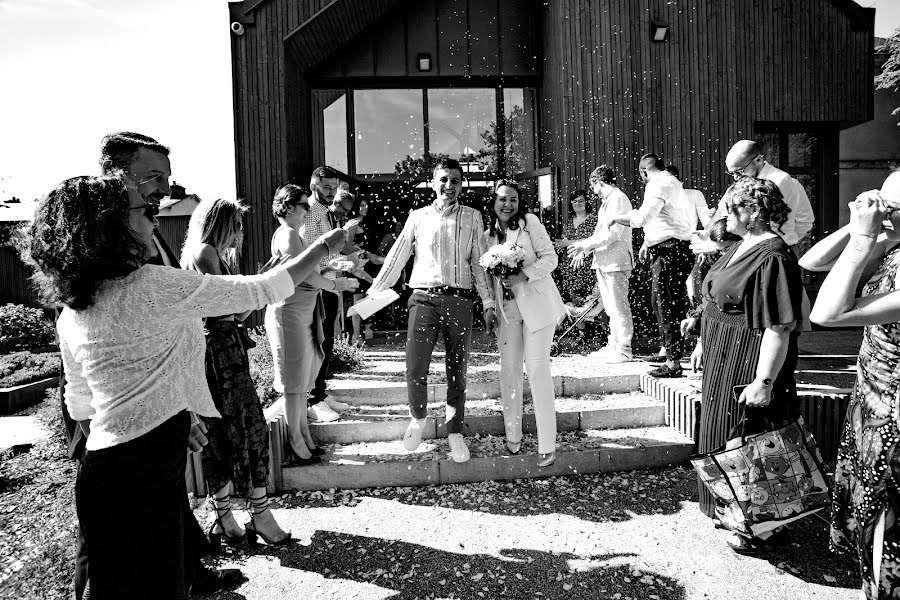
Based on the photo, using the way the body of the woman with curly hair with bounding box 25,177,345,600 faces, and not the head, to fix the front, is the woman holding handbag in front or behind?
in front

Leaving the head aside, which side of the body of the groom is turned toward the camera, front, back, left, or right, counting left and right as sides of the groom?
front

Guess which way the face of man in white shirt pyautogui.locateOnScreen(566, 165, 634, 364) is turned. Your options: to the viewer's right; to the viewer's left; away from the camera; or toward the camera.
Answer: to the viewer's left

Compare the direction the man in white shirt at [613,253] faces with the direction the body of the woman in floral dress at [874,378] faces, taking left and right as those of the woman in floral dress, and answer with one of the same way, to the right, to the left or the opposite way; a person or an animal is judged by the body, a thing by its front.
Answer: the same way

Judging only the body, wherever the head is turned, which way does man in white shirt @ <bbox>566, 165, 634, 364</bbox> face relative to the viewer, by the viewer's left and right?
facing to the left of the viewer

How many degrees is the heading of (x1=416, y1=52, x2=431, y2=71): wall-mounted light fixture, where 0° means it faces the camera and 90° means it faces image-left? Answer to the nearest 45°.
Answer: approximately 0°

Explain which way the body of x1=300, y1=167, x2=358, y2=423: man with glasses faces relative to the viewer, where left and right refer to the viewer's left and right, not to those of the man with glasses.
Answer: facing to the right of the viewer

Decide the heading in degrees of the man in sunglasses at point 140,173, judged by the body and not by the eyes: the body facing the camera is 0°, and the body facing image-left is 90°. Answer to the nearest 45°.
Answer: approximately 270°

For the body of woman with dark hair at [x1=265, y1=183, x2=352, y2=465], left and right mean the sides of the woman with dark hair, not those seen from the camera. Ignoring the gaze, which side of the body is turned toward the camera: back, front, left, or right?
right

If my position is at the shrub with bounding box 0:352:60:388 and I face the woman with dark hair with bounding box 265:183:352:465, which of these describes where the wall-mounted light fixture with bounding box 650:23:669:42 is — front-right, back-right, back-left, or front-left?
front-left

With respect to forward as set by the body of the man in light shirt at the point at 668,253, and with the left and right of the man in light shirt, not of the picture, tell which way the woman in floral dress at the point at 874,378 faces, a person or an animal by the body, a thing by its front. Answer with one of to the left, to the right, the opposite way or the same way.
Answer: the same way

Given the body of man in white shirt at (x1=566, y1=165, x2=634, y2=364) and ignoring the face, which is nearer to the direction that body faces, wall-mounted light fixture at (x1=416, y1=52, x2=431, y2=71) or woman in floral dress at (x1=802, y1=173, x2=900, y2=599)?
the wall-mounted light fixture

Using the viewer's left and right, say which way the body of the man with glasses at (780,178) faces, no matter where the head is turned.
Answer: facing to the left of the viewer

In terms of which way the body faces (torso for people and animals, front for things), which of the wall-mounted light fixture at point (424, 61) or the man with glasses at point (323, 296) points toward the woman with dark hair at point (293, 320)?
the wall-mounted light fixture
